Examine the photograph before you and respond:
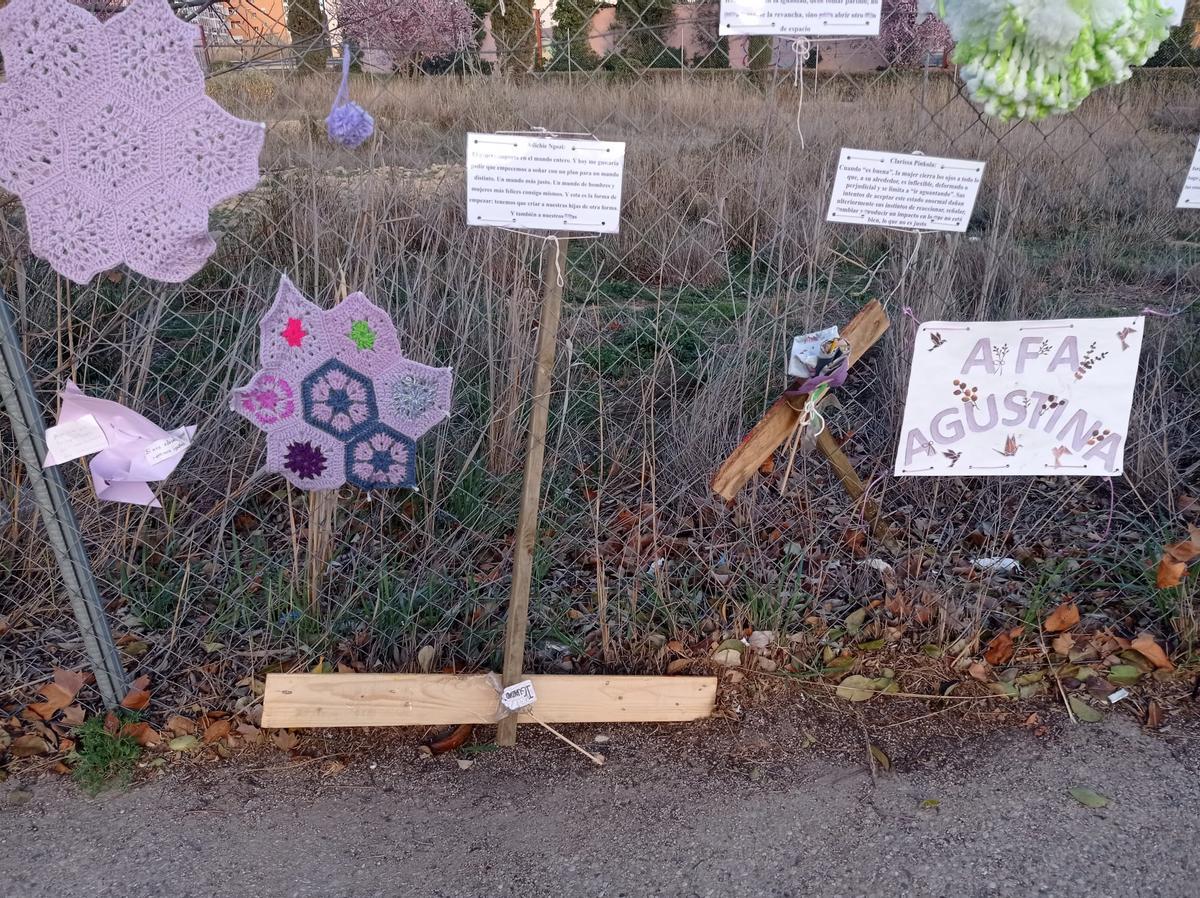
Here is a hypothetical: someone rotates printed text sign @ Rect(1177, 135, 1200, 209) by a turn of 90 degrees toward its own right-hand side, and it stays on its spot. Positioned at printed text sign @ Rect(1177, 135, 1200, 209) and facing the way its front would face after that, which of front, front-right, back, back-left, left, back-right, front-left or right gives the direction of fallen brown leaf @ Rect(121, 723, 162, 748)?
front-left

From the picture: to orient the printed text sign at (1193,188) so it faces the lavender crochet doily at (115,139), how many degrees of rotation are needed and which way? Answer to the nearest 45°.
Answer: approximately 45° to its right

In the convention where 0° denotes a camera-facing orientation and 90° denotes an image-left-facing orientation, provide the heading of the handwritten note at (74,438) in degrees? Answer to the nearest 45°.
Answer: approximately 0°

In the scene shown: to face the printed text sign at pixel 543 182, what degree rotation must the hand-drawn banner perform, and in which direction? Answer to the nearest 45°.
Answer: approximately 45° to its right

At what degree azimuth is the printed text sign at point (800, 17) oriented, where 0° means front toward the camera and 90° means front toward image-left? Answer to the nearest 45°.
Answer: approximately 0°
